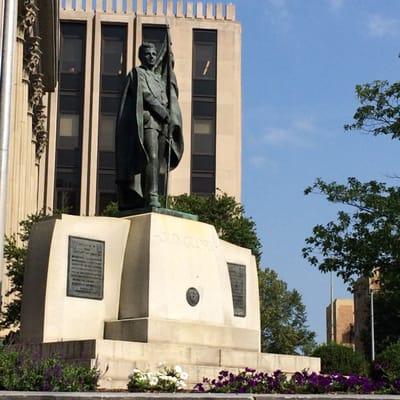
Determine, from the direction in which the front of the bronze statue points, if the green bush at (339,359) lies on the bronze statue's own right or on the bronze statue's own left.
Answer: on the bronze statue's own left

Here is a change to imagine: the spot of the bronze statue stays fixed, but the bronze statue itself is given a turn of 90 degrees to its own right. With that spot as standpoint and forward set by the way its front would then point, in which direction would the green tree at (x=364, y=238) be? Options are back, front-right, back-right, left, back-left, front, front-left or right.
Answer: back

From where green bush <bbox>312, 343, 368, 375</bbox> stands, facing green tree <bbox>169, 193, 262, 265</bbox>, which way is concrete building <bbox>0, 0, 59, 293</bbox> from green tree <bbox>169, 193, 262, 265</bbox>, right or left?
left

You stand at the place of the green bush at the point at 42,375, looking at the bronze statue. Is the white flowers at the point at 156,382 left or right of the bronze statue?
right

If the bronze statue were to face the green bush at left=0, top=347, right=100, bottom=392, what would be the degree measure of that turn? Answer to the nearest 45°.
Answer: approximately 45° to its right

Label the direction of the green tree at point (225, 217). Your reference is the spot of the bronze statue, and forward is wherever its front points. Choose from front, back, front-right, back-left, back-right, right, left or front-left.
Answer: back-left

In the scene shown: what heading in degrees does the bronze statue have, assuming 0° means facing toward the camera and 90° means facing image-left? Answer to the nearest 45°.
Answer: approximately 315°
